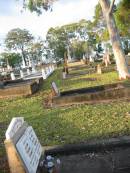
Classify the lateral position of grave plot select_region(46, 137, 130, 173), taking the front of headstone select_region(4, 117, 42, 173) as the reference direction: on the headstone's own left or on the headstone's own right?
on the headstone's own left

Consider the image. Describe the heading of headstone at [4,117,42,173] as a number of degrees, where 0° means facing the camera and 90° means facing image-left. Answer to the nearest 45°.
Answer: approximately 315°

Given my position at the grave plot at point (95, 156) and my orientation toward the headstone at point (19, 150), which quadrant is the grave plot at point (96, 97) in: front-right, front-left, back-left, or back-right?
back-right

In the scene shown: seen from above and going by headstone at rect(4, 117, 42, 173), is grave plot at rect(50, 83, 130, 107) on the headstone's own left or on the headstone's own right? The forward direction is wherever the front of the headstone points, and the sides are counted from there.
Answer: on the headstone's own left
